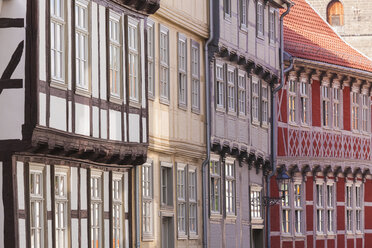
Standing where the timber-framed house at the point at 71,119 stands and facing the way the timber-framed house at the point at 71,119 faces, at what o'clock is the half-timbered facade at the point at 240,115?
The half-timbered facade is roughly at 8 o'clock from the timber-framed house.

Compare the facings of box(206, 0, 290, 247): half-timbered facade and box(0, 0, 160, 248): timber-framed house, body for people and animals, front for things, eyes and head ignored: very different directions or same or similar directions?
same or similar directions

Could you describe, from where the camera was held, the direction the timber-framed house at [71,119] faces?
facing the viewer and to the right of the viewer

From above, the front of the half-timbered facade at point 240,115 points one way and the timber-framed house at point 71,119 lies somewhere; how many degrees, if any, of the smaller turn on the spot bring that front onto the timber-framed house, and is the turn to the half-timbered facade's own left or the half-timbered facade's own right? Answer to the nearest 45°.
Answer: approximately 45° to the half-timbered facade's own right

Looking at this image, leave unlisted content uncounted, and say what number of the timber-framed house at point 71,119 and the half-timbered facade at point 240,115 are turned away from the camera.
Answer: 0
